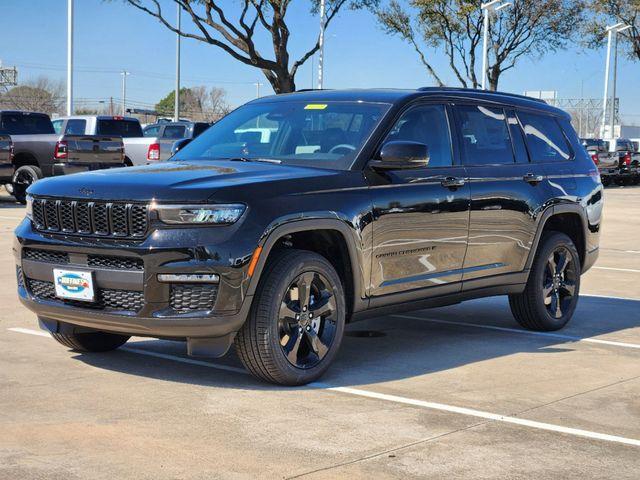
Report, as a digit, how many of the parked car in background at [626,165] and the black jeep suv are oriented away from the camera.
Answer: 1

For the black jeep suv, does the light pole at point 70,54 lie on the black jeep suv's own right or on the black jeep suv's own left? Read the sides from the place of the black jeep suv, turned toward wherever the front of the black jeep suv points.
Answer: on the black jeep suv's own right

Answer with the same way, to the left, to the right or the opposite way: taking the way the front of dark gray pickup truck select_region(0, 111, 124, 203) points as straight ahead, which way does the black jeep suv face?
to the left

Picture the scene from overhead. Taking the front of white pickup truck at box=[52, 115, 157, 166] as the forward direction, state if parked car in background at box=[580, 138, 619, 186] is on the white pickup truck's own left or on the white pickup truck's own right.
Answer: on the white pickup truck's own right

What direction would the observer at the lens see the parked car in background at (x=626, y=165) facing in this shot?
facing away from the viewer

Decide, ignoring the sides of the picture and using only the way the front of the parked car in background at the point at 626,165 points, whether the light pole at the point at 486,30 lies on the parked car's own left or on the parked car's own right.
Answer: on the parked car's own left

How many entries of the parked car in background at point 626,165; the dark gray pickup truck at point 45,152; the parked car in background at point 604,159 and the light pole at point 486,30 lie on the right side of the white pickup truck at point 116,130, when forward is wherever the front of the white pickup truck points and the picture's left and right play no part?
3

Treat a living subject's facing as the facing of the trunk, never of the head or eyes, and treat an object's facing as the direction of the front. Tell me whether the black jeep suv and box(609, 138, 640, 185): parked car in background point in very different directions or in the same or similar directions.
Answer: very different directions

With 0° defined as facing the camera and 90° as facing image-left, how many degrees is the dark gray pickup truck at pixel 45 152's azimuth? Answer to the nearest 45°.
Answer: approximately 135°

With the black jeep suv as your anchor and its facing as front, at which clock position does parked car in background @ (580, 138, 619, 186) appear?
The parked car in background is roughly at 5 o'clock from the black jeep suv.

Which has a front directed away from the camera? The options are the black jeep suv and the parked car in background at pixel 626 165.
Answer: the parked car in background
